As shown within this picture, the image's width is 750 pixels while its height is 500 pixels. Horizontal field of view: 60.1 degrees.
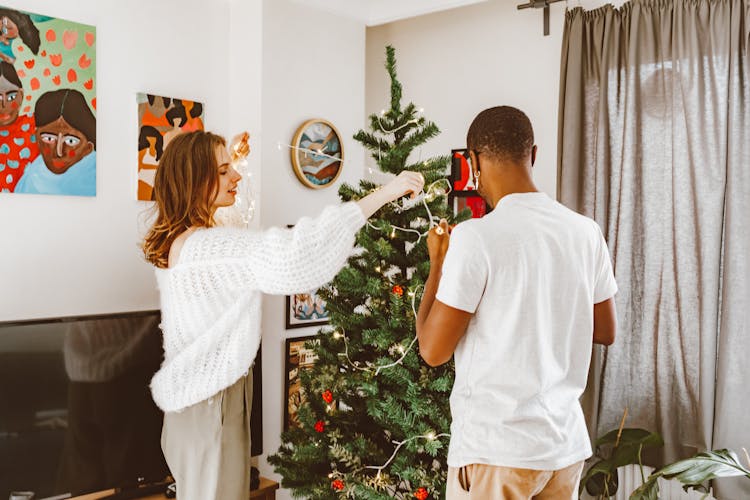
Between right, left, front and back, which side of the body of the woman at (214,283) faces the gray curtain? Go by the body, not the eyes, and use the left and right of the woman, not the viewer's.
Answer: front

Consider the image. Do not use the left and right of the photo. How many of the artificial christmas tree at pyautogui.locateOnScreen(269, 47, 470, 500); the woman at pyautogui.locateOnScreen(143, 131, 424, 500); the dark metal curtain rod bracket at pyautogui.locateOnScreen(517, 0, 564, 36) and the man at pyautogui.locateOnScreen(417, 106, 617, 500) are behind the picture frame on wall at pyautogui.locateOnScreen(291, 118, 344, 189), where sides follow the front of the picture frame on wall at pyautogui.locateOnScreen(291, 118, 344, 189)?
0

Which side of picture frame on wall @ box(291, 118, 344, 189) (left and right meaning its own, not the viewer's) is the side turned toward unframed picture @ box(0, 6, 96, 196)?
right

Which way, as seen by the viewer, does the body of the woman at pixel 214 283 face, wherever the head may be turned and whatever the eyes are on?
to the viewer's right

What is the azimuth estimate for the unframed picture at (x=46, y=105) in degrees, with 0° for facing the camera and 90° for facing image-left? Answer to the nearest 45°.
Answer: approximately 315°

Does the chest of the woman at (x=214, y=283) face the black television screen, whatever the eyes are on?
no

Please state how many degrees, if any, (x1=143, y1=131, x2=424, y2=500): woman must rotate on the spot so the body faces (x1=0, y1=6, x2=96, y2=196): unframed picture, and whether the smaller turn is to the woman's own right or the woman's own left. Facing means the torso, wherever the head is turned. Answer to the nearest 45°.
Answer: approximately 135° to the woman's own left

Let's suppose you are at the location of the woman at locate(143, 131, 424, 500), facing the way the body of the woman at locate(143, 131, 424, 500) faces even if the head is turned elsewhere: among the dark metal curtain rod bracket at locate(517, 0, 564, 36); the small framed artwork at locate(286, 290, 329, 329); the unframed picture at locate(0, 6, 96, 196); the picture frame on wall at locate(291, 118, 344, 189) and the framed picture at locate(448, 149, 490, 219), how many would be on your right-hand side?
0

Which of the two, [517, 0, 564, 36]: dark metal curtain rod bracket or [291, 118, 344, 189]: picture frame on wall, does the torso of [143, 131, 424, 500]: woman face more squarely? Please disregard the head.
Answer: the dark metal curtain rod bracket

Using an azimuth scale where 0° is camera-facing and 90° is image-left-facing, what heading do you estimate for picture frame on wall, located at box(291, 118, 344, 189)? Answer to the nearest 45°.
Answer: approximately 315°

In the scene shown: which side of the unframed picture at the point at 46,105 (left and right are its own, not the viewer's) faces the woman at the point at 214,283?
front

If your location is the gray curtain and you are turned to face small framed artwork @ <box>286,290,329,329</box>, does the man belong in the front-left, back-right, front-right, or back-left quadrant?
front-left

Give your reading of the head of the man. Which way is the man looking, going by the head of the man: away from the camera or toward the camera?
away from the camera

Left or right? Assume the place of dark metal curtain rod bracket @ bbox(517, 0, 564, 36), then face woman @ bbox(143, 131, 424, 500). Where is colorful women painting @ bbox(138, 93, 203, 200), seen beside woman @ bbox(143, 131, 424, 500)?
right

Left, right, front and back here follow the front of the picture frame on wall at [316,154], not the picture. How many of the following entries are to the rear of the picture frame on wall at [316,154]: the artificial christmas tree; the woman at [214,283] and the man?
0

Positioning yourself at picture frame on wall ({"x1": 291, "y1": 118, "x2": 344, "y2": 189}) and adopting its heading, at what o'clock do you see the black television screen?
The black television screen is roughly at 3 o'clock from the picture frame on wall.

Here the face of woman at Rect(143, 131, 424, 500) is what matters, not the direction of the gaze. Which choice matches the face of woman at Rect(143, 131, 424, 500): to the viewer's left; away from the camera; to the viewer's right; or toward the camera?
to the viewer's right
